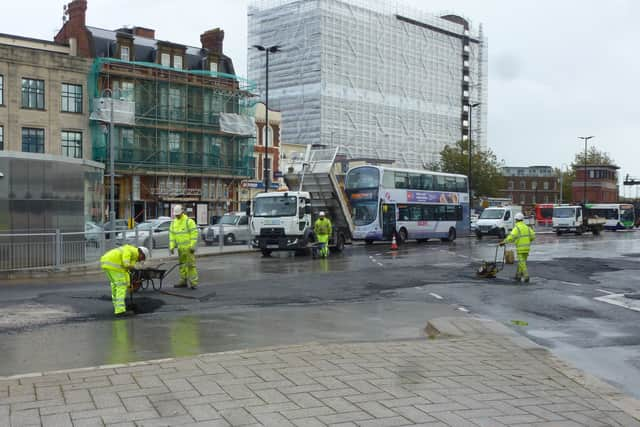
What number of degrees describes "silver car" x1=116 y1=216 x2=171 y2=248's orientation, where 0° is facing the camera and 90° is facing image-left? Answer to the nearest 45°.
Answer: approximately 90°

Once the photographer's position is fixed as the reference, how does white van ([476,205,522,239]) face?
facing the viewer and to the left of the viewer

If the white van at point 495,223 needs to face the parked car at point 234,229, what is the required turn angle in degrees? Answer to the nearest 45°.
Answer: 0° — it already faces it

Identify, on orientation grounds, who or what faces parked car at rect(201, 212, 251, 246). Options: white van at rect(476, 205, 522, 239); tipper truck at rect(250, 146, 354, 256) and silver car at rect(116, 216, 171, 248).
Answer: the white van

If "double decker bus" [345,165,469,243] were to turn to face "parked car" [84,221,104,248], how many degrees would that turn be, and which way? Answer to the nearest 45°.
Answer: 0° — it already faces it

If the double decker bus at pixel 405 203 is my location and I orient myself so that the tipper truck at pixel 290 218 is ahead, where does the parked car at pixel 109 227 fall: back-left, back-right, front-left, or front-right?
front-right

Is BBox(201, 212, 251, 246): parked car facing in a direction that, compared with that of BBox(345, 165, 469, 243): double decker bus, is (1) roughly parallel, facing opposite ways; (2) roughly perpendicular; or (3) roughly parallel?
roughly parallel

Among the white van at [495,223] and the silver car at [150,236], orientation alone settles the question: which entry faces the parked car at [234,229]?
the white van

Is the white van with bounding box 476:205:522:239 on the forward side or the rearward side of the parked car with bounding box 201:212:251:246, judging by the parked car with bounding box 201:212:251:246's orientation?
on the rearward side

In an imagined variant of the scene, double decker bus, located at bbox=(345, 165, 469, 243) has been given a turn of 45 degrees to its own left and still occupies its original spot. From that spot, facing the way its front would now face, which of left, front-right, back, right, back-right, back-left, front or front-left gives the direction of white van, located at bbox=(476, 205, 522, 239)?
back-left

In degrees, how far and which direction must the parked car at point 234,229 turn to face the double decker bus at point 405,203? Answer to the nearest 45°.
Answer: approximately 135° to its left
